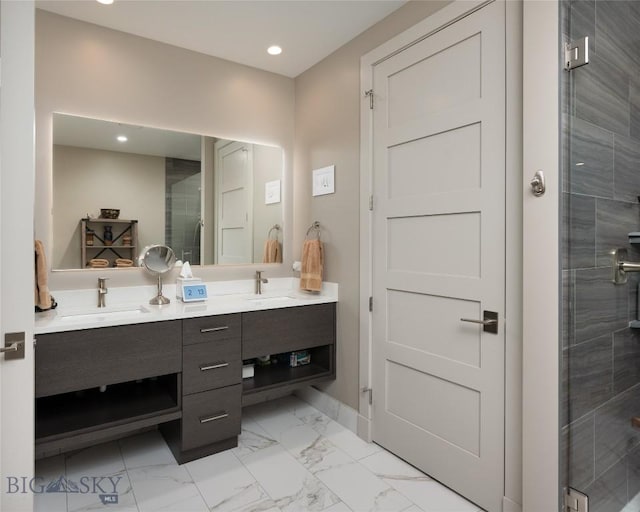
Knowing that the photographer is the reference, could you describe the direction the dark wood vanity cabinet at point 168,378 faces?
facing the viewer and to the right of the viewer

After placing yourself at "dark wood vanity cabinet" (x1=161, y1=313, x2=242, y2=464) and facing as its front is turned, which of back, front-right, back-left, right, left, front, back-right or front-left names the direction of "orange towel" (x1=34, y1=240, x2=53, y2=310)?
back-right

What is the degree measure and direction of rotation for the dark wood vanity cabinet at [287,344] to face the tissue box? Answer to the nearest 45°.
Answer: approximately 135° to its right

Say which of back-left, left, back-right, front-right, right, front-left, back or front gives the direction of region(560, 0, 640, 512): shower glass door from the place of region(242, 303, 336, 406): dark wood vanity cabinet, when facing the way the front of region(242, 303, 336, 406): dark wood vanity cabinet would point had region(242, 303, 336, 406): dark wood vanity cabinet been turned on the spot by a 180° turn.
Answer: back

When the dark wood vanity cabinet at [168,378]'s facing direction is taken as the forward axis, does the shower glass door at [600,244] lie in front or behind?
in front

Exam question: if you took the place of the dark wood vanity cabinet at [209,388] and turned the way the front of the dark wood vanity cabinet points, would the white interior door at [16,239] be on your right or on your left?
on your right
